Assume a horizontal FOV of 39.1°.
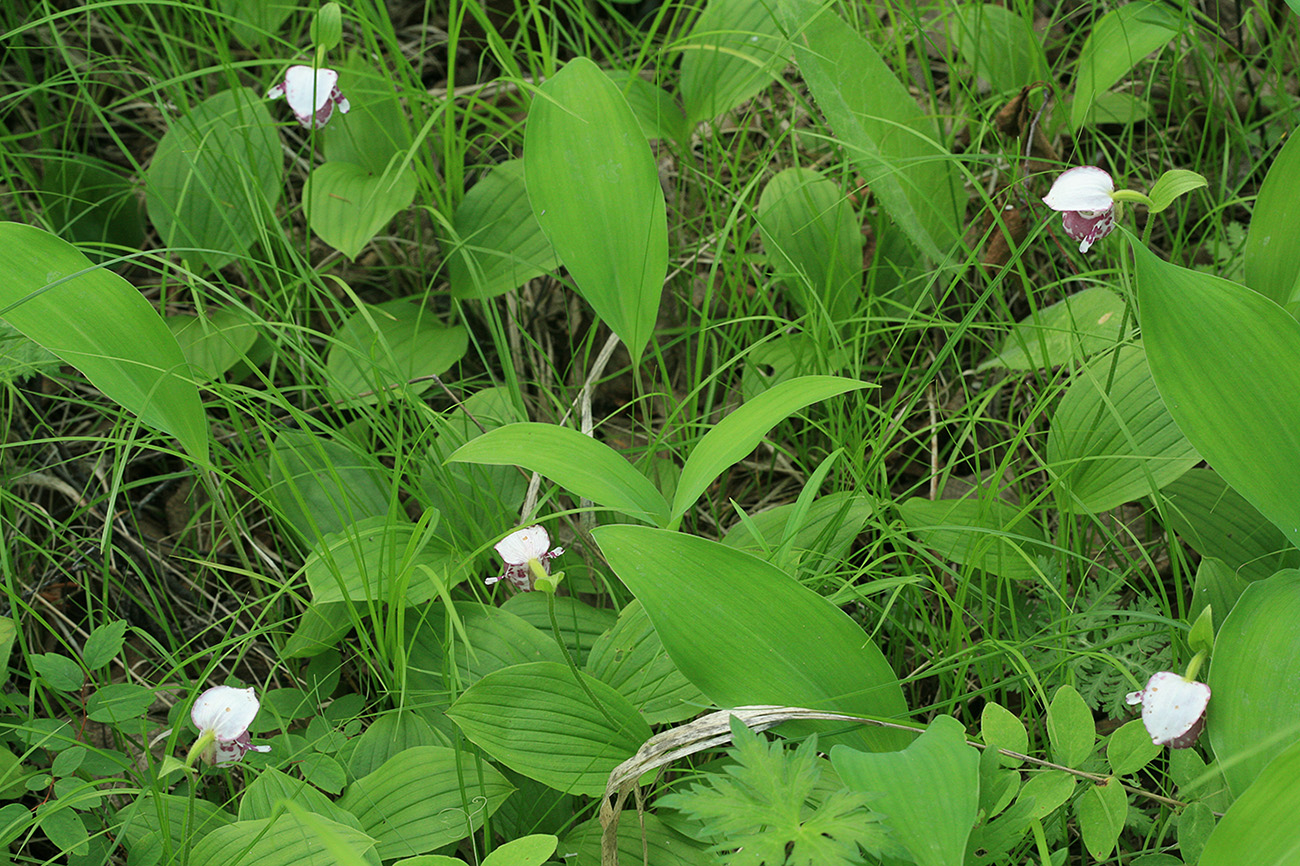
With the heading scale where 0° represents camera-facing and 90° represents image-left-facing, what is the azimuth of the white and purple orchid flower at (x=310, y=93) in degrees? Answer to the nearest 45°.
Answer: approximately 0°

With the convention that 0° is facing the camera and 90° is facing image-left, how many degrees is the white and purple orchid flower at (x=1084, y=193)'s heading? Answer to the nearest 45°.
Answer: approximately 90°
